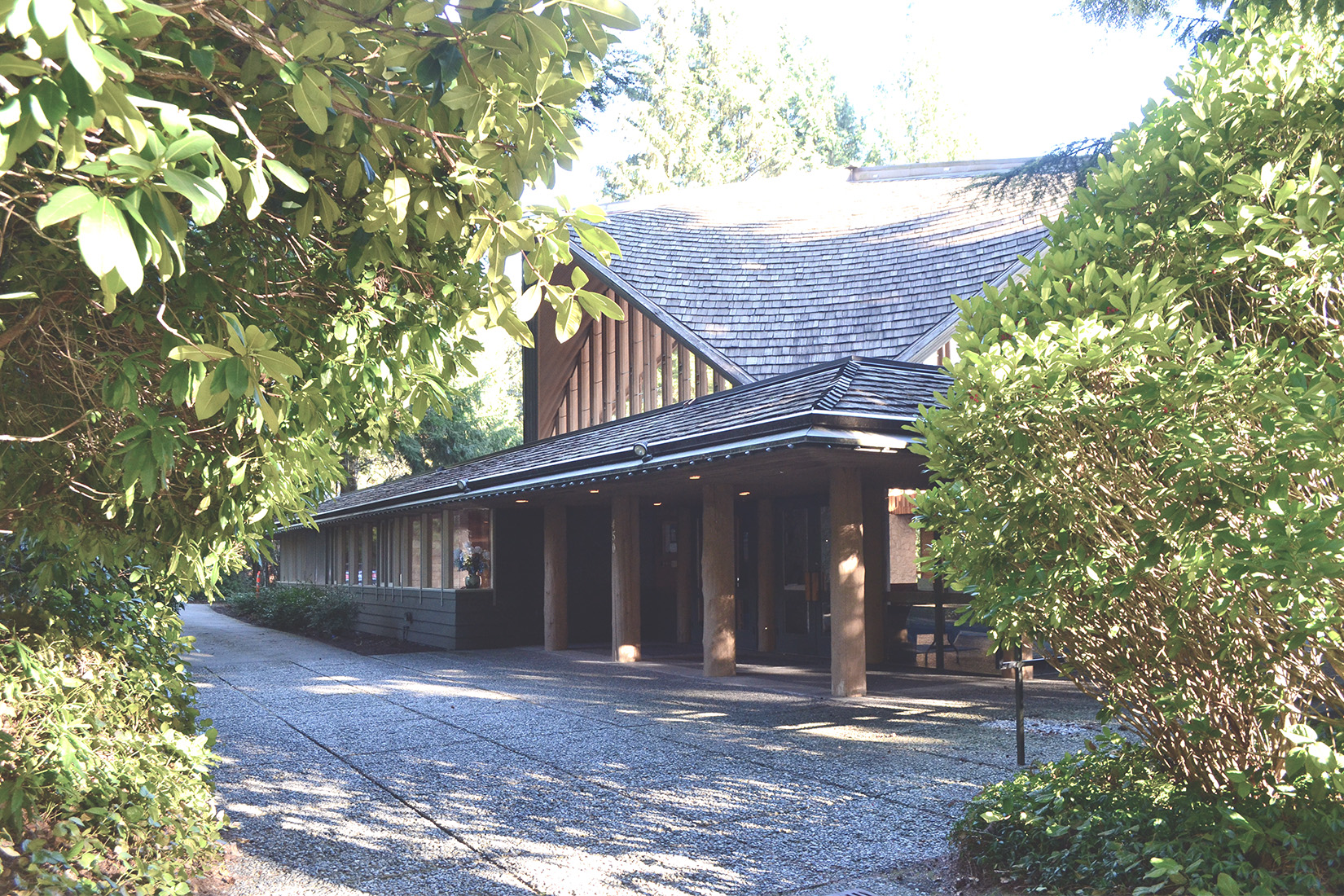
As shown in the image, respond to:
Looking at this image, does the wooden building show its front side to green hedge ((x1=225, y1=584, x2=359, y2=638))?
no

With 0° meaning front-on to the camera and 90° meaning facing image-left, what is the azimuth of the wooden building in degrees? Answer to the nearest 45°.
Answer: approximately 45°

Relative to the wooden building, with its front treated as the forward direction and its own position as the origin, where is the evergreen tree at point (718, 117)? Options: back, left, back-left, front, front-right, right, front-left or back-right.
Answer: back-right

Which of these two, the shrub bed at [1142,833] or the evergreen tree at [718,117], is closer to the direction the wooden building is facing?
the shrub bed

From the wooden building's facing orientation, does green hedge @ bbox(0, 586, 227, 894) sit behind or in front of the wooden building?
in front

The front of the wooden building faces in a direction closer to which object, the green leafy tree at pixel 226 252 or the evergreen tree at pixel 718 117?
the green leafy tree

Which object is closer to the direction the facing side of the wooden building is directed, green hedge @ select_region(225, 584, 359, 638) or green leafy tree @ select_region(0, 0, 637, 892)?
the green leafy tree
